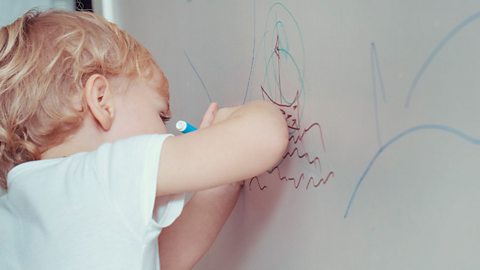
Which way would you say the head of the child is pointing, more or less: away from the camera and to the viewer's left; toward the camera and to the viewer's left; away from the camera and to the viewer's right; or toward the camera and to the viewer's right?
away from the camera and to the viewer's right

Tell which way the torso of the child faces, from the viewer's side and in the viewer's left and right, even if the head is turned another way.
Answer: facing away from the viewer and to the right of the viewer
